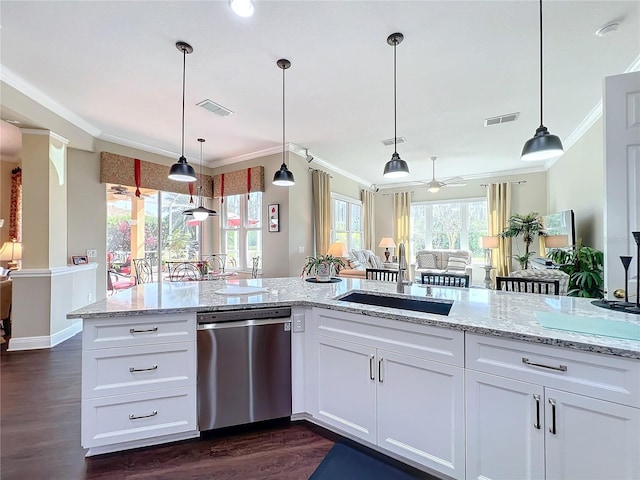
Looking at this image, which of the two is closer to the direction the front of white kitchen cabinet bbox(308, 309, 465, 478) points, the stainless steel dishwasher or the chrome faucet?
the stainless steel dishwasher

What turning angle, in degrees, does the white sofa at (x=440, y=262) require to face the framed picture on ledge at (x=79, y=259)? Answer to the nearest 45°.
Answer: approximately 45° to its right

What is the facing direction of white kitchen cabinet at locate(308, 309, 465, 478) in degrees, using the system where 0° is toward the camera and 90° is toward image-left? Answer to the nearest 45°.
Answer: approximately 45°

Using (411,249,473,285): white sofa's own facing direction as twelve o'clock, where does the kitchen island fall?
The kitchen island is roughly at 12 o'clock from the white sofa.

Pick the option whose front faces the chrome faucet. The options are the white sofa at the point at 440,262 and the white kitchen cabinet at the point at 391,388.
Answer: the white sofa

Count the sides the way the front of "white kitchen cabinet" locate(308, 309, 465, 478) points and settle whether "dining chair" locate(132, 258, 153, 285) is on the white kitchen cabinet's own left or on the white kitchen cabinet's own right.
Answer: on the white kitchen cabinet's own right

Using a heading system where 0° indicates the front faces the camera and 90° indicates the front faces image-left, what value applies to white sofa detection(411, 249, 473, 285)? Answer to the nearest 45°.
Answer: approximately 0°

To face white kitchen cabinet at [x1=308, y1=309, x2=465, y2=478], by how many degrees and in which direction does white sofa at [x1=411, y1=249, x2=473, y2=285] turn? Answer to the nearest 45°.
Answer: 0° — it already faces it

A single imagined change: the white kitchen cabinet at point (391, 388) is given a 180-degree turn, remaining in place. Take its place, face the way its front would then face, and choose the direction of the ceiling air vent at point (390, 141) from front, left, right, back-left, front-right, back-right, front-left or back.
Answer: front-left

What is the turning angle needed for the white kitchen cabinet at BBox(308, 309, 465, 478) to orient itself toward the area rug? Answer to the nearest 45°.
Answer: approximately 45° to its left

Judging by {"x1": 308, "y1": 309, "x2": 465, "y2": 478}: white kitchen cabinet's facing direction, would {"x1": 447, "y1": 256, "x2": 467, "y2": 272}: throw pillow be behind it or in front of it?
behind

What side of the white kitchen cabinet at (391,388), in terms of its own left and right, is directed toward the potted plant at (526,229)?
back
